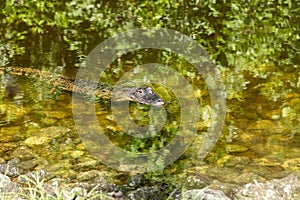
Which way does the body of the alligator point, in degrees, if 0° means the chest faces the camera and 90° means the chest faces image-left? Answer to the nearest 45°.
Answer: approximately 315°

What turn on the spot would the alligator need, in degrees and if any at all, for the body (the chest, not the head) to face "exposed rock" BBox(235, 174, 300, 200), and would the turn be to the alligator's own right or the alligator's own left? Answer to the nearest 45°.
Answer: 0° — it already faces it
